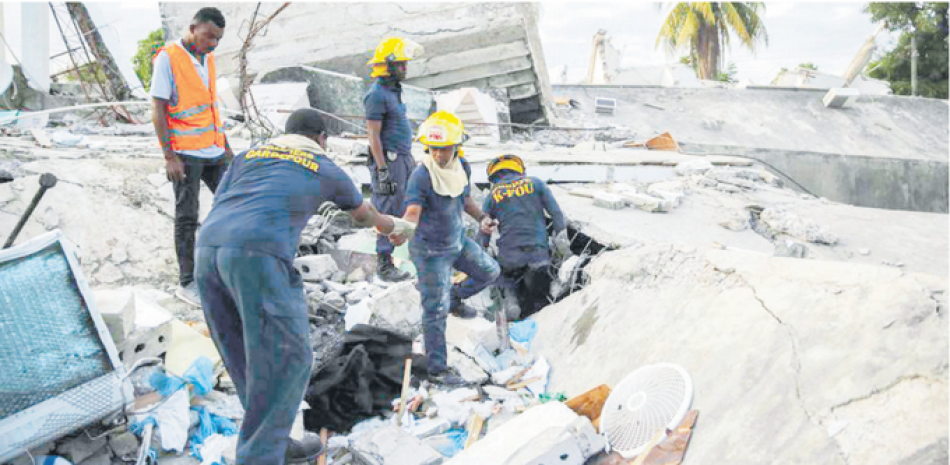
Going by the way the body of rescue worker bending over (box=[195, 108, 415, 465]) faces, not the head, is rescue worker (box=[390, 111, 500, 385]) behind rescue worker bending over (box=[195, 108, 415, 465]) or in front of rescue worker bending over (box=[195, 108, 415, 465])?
in front

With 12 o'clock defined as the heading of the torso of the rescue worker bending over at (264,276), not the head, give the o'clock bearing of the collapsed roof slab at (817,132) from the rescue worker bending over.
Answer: The collapsed roof slab is roughly at 12 o'clock from the rescue worker bending over.

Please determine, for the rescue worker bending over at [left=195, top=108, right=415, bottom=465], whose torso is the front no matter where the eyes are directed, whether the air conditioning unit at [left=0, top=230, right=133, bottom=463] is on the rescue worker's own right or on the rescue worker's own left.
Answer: on the rescue worker's own left

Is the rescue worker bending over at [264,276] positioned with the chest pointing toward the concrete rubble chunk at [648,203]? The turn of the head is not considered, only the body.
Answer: yes

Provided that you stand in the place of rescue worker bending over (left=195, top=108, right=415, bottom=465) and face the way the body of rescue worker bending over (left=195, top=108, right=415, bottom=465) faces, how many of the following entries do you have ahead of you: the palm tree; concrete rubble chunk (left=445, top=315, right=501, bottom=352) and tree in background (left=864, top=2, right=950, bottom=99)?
3

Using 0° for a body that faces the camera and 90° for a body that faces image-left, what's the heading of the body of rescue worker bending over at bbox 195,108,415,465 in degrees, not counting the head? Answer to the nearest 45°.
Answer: approximately 225°

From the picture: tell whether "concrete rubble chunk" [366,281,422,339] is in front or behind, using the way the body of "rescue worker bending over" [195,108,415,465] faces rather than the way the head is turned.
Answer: in front

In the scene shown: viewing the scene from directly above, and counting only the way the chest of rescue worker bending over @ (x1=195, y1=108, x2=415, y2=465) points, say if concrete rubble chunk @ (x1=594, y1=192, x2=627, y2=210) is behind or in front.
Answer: in front

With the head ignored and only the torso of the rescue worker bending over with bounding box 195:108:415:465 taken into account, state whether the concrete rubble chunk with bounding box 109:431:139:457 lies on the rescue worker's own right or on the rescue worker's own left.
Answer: on the rescue worker's own left

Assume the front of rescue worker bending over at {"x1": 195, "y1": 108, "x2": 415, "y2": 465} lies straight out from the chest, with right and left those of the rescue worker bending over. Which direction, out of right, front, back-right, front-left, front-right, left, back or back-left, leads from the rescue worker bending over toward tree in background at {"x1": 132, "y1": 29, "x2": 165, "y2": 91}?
front-left

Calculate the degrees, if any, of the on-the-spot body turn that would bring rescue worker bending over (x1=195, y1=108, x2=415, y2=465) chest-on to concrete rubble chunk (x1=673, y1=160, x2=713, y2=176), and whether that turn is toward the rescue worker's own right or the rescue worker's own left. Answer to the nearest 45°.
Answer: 0° — they already face it

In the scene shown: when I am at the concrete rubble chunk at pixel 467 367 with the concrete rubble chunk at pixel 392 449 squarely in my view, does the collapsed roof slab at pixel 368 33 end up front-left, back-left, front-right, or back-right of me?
back-right
